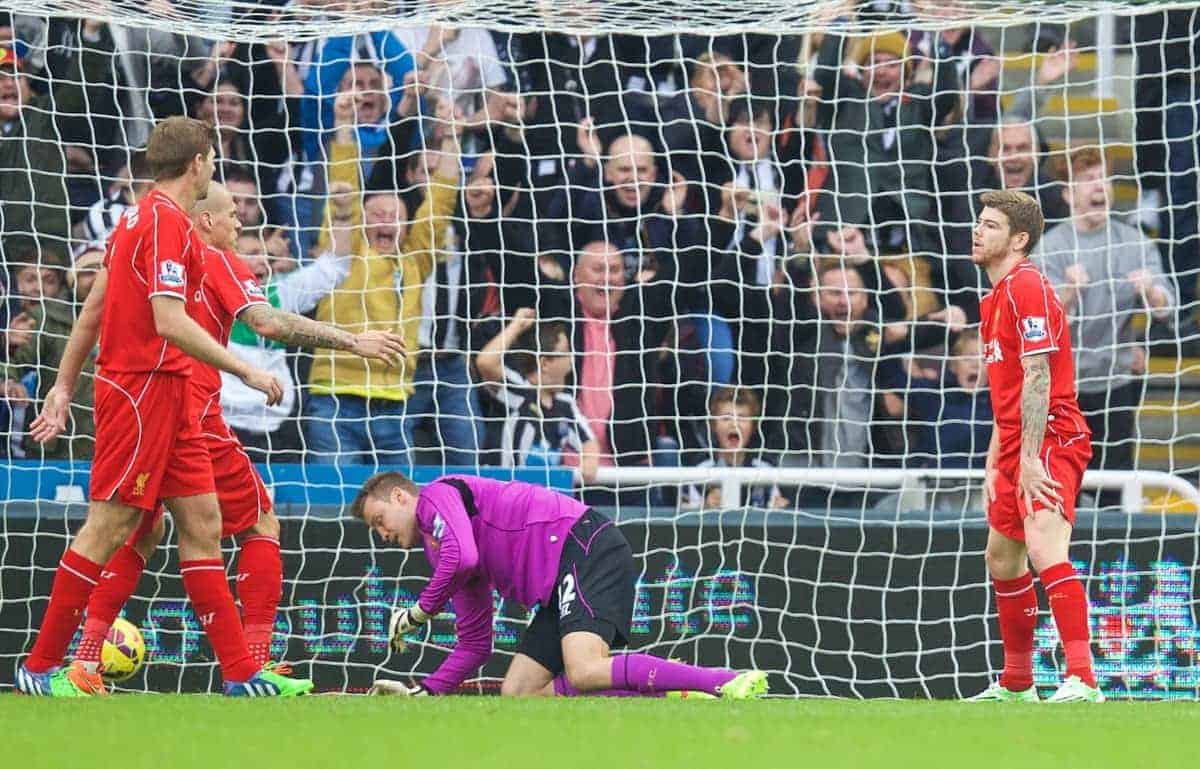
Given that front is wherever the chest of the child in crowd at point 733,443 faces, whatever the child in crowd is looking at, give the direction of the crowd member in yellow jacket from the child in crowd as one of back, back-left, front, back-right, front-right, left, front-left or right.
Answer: right

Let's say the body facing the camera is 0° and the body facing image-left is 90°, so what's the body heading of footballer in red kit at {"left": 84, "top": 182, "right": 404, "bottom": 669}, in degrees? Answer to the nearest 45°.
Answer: approximately 270°

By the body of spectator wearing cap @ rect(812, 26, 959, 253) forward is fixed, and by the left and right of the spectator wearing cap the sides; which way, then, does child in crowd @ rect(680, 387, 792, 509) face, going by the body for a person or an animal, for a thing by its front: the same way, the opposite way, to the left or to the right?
the same way

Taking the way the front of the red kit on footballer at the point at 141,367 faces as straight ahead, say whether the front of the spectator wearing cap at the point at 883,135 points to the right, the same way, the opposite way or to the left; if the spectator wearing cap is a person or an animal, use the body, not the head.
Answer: the opposite way

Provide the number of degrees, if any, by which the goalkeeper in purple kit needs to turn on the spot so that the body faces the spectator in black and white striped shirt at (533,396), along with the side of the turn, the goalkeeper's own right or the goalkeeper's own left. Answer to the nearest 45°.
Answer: approximately 90° to the goalkeeper's own right

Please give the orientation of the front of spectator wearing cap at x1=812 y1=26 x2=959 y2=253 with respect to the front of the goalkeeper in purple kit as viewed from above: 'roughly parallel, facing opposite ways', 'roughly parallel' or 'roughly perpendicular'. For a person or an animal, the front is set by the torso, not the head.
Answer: roughly perpendicular

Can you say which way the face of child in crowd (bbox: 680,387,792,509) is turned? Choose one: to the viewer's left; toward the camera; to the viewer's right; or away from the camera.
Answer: toward the camera

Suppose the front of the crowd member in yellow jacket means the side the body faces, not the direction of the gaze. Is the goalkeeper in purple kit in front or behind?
in front

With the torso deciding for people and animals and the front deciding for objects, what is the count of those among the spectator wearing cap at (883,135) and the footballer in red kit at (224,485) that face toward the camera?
1

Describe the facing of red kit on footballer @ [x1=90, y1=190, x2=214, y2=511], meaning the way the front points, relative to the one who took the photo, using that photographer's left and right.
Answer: facing away from the viewer and to the right of the viewer

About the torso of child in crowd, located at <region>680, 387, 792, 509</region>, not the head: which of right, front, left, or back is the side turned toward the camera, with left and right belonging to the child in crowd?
front

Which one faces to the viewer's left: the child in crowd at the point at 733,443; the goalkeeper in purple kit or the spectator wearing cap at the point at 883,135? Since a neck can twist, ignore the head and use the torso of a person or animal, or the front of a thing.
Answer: the goalkeeper in purple kit

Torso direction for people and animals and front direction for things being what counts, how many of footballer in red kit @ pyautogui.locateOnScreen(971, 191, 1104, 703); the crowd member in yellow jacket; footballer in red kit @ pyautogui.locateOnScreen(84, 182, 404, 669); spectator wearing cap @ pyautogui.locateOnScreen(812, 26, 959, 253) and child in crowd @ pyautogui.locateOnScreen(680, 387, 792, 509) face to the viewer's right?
1

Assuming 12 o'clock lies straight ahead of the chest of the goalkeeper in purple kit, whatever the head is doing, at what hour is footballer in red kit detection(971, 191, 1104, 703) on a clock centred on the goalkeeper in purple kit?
The footballer in red kit is roughly at 6 o'clock from the goalkeeper in purple kit.

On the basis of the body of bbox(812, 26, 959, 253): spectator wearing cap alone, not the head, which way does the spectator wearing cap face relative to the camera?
toward the camera
